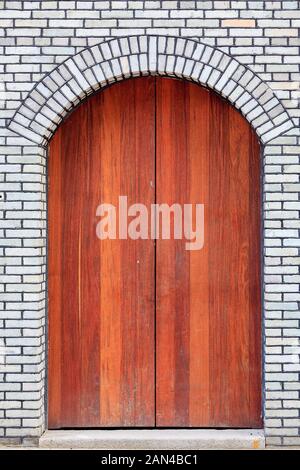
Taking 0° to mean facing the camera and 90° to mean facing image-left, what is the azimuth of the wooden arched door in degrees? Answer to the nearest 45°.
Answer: approximately 0°
